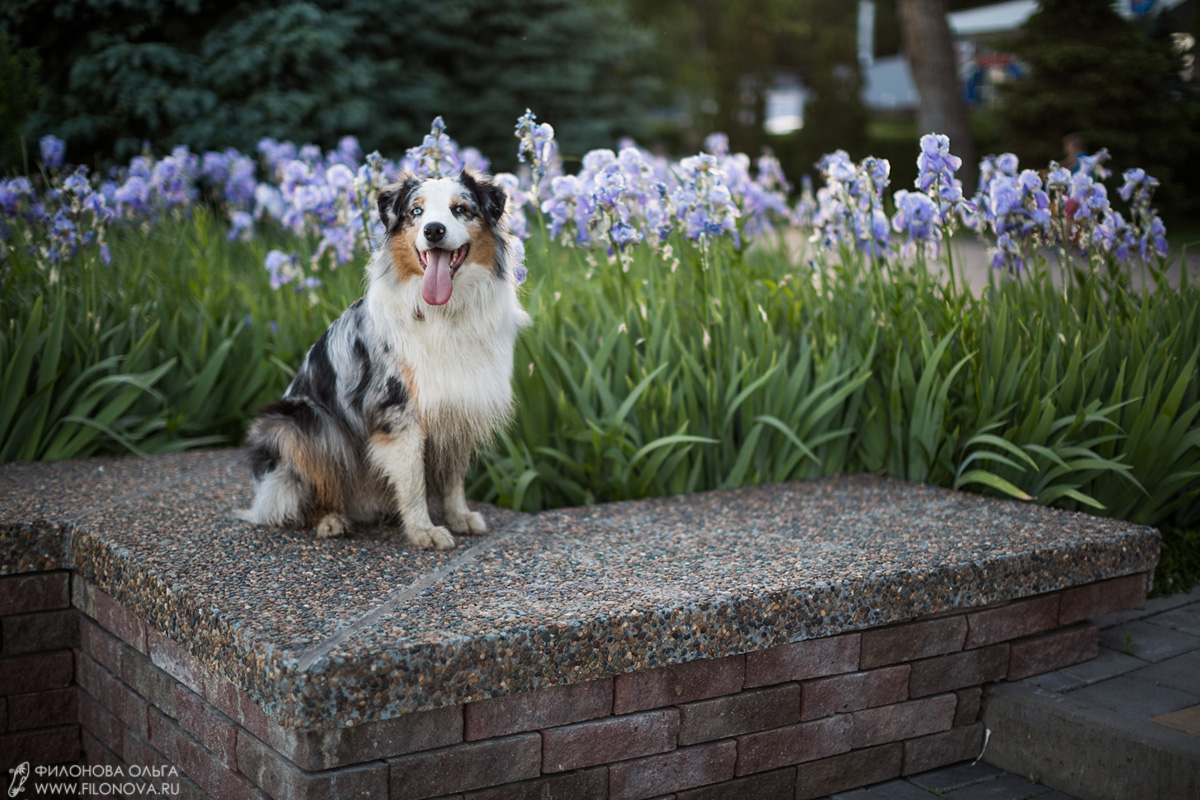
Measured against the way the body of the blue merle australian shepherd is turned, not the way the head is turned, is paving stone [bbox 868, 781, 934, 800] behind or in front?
in front

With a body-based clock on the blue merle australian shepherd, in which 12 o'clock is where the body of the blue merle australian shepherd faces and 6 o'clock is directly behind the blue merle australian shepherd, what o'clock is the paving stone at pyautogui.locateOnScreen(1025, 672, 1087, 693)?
The paving stone is roughly at 11 o'clock from the blue merle australian shepherd.

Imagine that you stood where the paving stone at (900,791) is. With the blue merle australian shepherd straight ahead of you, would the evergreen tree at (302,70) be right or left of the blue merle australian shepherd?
right

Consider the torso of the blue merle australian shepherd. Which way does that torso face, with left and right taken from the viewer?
facing the viewer and to the right of the viewer

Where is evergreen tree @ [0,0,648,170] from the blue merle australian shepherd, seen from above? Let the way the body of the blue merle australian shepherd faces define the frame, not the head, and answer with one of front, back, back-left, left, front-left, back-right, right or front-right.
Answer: back-left

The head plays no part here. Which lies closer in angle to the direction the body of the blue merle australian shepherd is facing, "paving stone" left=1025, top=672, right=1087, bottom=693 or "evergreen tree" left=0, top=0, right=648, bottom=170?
the paving stone
